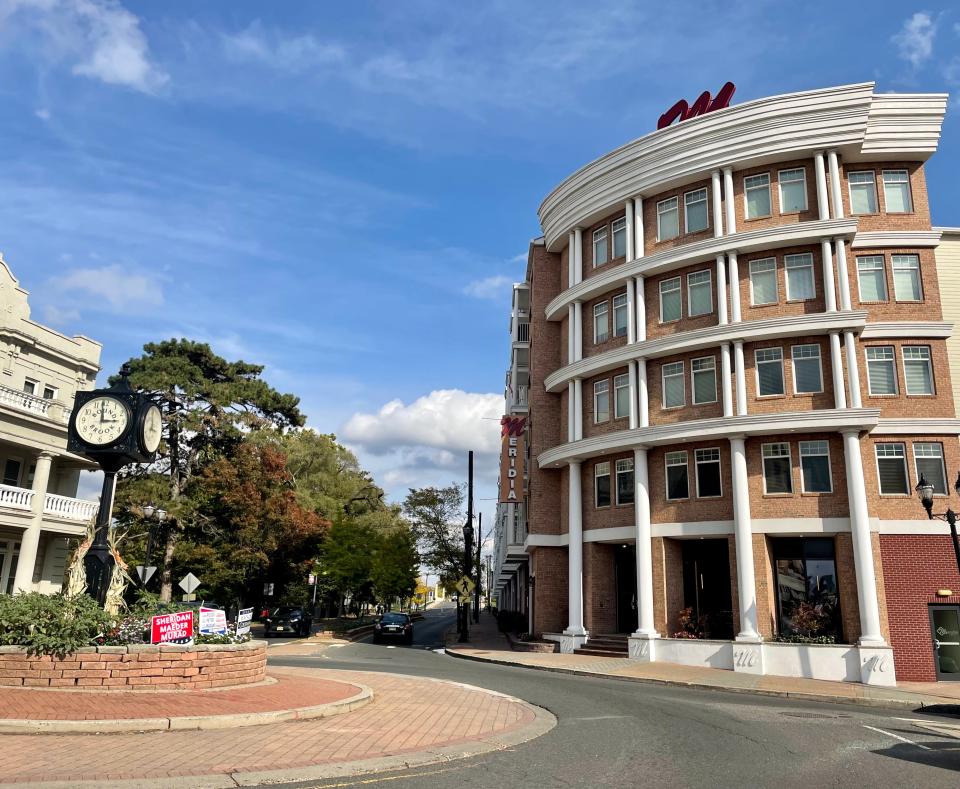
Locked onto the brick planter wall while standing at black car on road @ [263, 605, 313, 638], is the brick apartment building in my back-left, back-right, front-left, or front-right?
front-left

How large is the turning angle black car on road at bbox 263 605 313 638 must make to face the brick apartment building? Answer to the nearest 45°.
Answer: approximately 90° to its left

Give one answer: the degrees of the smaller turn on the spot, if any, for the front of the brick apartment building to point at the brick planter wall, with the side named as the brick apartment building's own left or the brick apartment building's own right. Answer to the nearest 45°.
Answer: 0° — it already faces it

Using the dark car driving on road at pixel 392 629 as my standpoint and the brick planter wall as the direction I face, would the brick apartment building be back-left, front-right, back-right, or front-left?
front-left

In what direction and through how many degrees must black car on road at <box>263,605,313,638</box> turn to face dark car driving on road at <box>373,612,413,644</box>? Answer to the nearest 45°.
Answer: approximately 90° to its left

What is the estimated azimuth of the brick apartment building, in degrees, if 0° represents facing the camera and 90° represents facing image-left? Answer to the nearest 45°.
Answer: approximately 45°

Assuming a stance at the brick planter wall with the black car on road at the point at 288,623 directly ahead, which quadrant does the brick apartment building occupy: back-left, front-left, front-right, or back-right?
front-right

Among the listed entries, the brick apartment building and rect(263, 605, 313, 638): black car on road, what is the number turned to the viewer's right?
0
